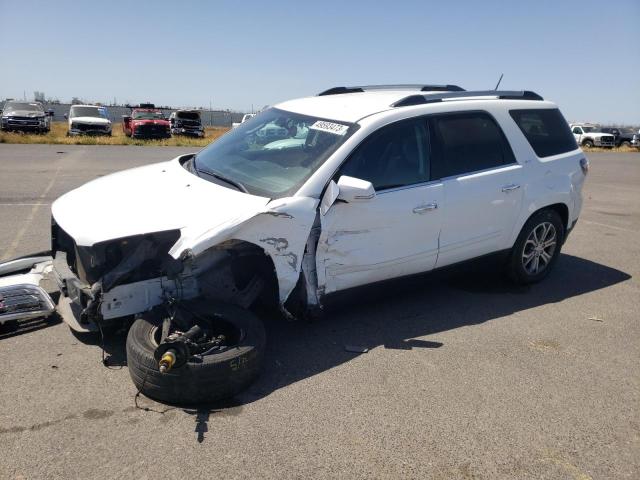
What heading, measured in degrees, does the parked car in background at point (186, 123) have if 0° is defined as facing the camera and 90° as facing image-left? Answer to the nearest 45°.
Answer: approximately 0°

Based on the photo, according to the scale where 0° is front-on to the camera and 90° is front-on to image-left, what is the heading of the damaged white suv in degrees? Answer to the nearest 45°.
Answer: approximately 45°

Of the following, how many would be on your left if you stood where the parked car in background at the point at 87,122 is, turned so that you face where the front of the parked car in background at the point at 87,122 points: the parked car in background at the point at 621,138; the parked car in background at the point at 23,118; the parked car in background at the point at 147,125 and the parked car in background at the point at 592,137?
3

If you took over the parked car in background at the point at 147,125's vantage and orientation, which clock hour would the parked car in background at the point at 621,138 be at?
the parked car in background at the point at 621,138 is roughly at 9 o'clock from the parked car in background at the point at 147,125.

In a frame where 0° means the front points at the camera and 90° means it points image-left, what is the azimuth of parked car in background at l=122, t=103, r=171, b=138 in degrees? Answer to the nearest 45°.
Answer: approximately 0°

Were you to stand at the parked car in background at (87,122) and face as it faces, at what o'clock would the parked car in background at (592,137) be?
the parked car in background at (592,137) is roughly at 9 o'clock from the parked car in background at (87,122).

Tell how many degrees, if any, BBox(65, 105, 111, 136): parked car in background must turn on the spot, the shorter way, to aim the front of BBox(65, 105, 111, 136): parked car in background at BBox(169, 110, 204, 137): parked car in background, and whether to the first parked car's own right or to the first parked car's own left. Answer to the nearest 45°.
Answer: approximately 135° to the first parked car's own left

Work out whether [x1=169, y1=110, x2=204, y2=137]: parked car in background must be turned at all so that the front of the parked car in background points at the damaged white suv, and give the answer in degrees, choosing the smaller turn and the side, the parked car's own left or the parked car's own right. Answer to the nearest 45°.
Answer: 0° — it already faces it

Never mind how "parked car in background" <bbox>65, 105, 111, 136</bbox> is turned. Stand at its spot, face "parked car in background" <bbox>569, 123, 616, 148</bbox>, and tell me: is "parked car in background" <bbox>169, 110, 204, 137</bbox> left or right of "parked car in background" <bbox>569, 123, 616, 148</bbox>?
left

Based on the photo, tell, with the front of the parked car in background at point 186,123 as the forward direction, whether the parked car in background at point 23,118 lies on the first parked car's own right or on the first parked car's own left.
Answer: on the first parked car's own right
